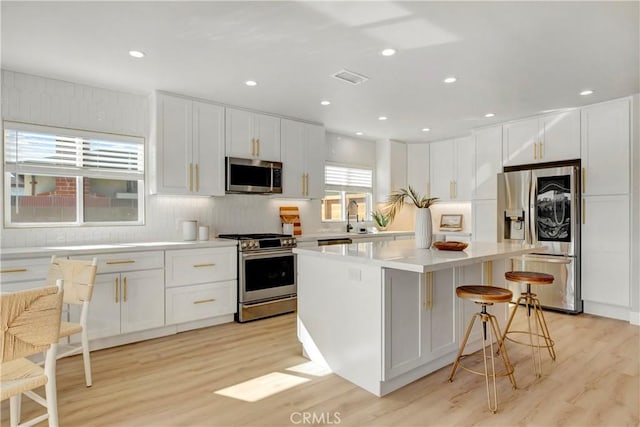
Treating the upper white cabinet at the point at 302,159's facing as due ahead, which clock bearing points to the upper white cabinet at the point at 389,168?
the upper white cabinet at the point at 389,168 is roughly at 9 o'clock from the upper white cabinet at the point at 302,159.

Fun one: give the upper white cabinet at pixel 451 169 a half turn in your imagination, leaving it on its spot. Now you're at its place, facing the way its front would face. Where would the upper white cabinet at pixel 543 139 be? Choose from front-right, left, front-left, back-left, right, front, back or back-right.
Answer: right

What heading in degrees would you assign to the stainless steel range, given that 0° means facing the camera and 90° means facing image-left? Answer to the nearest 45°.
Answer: approximately 315°

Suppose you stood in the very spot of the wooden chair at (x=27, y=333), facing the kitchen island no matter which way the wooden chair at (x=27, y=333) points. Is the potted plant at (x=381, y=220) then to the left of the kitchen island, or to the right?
left

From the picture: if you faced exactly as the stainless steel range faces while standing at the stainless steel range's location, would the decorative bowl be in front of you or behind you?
in front

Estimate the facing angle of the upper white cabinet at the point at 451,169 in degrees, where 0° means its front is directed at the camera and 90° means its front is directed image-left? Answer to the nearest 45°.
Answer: approximately 45°

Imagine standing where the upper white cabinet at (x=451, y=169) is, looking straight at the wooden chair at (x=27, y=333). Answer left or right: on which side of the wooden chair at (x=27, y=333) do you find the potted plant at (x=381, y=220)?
right

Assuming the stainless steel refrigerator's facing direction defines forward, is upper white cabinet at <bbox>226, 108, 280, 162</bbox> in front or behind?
in front

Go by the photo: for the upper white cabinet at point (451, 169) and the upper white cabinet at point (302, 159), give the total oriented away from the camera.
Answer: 0

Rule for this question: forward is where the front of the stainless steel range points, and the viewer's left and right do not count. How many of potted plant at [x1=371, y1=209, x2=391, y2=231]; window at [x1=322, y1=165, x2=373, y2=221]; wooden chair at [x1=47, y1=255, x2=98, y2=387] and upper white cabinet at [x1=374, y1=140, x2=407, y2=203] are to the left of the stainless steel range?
3

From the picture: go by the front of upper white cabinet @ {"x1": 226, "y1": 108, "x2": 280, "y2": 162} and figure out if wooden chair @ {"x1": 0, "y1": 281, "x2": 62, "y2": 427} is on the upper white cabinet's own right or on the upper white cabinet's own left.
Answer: on the upper white cabinet's own right

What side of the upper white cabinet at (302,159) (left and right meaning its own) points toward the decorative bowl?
front
